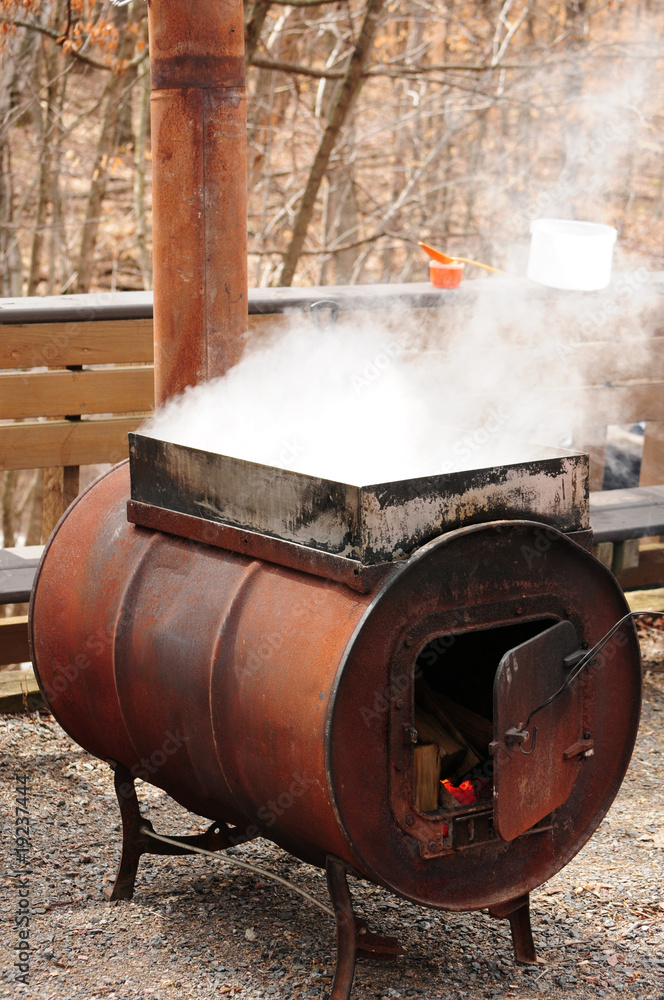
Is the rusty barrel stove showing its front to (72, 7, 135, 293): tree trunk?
no

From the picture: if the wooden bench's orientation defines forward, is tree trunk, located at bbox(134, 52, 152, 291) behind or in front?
behind

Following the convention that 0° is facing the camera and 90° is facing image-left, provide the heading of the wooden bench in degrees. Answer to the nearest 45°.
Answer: approximately 0°

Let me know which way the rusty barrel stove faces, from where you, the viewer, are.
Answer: facing the viewer and to the right of the viewer

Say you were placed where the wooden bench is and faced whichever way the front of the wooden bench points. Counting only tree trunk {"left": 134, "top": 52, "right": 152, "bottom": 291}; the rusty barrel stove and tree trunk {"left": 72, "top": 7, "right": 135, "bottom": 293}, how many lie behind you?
2

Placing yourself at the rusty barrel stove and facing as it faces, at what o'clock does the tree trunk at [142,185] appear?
The tree trunk is roughly at 7 o'clock from the rusty barrel stove.

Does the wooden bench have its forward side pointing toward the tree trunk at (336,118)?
no

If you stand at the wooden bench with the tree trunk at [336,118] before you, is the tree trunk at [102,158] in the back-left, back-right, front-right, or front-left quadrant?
front-left

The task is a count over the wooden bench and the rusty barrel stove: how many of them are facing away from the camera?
0

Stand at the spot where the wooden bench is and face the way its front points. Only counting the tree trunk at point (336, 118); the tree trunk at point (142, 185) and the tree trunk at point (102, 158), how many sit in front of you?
0

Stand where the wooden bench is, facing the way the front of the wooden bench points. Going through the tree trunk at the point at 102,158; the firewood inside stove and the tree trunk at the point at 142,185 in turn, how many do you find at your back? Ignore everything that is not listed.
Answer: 2

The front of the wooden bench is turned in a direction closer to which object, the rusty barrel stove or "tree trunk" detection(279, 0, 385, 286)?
the rusty barrel stove

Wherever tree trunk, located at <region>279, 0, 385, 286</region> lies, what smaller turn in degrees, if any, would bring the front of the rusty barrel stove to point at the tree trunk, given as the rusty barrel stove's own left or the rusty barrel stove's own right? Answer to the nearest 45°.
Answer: approximately 135° to the rusty barrel stove's own left

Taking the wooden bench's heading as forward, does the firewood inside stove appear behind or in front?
in front

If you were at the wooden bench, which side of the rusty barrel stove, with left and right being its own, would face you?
back

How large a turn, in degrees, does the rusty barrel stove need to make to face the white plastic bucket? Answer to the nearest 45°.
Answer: approximately 135° to its left

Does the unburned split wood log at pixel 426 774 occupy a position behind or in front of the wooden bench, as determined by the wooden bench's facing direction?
in front
